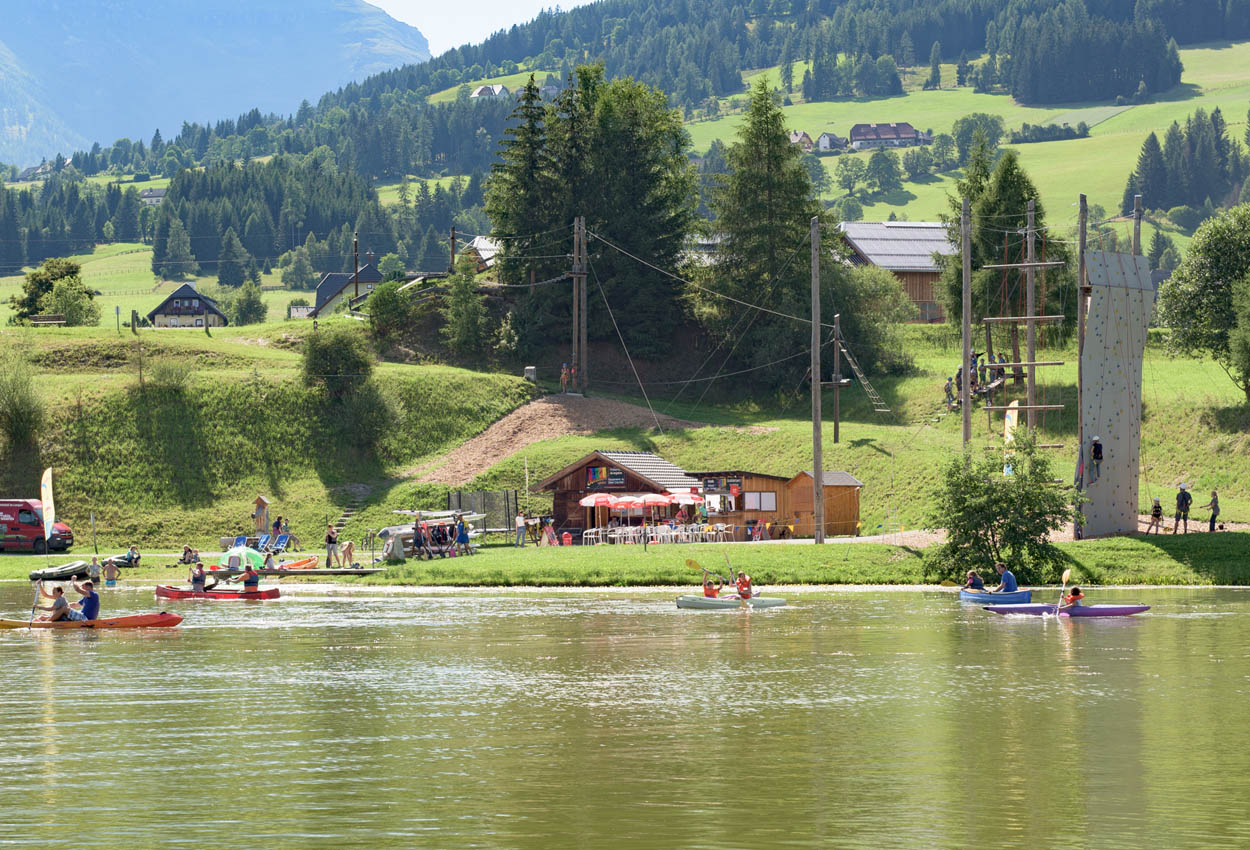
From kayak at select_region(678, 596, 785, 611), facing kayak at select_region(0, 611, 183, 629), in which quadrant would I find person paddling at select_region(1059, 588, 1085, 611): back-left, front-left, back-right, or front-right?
back-left

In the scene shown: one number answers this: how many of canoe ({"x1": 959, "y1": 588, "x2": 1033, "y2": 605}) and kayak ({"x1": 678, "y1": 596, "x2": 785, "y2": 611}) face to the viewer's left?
2

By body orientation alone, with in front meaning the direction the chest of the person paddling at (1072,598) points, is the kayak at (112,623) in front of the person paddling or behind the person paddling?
in front

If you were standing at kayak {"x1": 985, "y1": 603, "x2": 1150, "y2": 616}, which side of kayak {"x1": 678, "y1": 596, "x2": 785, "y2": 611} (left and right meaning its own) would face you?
back

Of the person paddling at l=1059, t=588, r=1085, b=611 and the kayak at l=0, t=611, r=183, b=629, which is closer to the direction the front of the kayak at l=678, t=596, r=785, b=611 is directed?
the kayak

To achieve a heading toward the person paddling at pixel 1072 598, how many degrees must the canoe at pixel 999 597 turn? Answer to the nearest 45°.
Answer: approximately 135° to its left

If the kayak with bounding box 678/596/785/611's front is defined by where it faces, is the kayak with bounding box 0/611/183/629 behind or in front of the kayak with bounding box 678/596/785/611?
in front

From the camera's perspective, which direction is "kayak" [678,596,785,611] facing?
to the viewer's left

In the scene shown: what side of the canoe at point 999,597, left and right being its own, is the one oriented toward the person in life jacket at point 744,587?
front

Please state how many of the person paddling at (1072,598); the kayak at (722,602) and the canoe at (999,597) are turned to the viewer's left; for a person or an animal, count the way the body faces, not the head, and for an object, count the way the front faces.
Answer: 3

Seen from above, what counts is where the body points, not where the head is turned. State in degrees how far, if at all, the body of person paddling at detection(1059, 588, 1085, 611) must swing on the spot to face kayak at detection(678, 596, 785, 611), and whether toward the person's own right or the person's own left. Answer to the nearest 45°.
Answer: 0° — they already face it

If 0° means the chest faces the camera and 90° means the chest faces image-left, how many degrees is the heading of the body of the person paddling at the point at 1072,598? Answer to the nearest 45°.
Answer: approximately 90°

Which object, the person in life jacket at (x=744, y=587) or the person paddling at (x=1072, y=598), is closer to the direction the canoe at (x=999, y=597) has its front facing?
the person in life jacket

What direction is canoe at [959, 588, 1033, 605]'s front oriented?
to the viewer's left

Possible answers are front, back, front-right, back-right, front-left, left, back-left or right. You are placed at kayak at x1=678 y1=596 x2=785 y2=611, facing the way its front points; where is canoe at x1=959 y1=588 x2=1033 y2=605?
back

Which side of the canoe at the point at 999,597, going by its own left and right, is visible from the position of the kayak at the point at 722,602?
front
